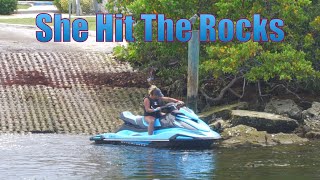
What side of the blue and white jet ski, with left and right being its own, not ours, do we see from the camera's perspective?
right

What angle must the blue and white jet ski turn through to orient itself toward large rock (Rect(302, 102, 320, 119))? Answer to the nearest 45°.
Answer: approximately 45° to its left

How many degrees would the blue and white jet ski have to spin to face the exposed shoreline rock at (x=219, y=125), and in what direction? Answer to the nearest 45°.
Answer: approximately 45° to its left

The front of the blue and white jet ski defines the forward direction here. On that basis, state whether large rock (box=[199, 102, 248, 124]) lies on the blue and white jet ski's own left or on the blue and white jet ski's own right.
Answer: on the blue and white jet ski's own left

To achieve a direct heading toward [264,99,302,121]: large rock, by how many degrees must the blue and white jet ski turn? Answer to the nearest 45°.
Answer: approximately 45° to its left

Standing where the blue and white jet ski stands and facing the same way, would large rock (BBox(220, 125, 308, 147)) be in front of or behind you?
in front
